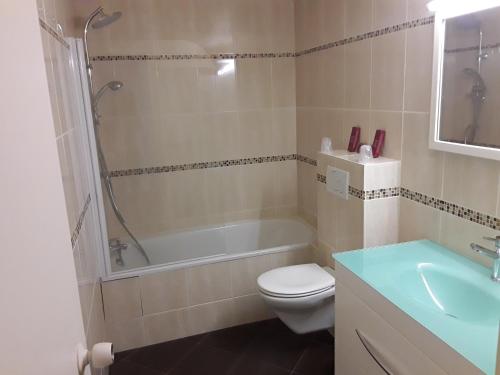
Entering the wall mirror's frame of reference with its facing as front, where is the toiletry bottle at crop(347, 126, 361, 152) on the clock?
The toiletry bottle is roughly at 3 o'clock from the wall mirror.

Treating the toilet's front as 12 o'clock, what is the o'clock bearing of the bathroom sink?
The bathroom sink is roughly at 9 o'clock from the toilet.

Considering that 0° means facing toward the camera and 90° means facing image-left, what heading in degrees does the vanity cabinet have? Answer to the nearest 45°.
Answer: approximately 45°

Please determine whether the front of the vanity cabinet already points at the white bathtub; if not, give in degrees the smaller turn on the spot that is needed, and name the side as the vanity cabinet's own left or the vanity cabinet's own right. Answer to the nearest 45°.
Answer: approximately 90° to the vanity cabinet's own right

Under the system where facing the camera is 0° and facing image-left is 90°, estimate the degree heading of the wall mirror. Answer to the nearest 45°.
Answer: approximately 45°
